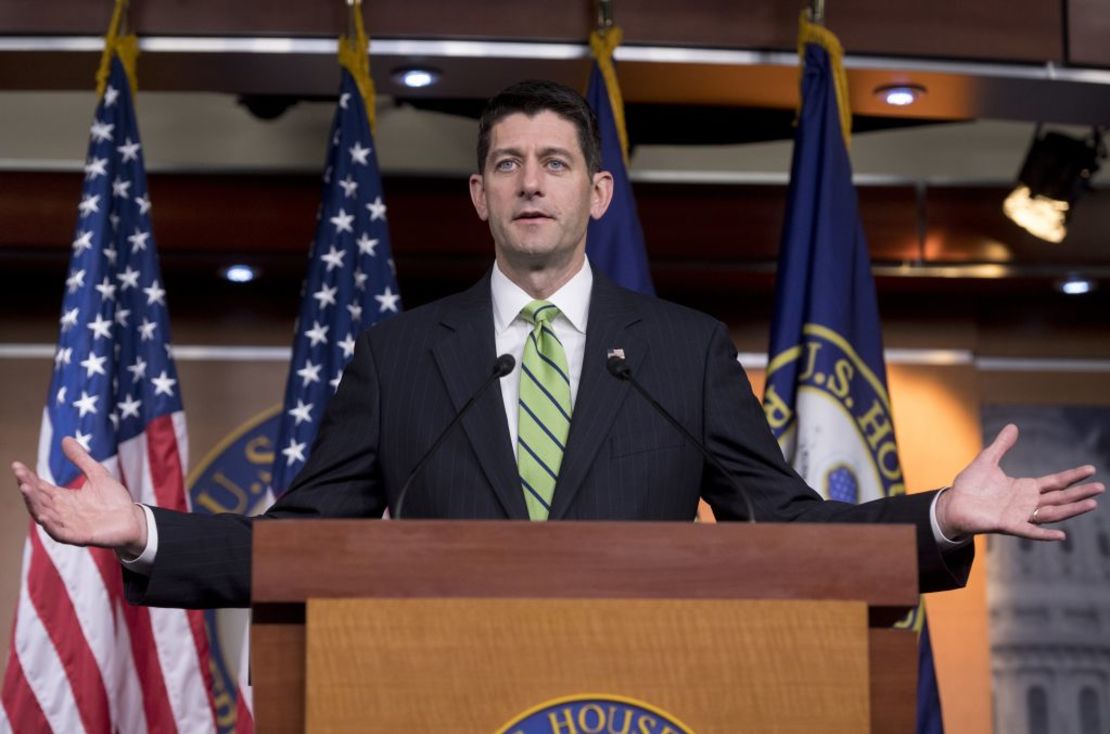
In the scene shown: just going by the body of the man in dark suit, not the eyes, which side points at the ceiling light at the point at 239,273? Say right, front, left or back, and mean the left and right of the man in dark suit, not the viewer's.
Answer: back

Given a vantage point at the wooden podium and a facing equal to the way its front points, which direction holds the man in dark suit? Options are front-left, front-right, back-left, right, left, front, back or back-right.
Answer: back

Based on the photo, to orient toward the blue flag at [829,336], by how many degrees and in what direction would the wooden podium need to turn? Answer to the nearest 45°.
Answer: approximately 180°

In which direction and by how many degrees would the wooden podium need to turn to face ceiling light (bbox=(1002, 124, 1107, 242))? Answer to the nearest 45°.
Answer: approximately 135° to its left

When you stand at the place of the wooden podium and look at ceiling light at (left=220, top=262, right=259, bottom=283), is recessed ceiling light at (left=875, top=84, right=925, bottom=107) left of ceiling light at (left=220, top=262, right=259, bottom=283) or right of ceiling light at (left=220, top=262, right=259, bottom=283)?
right

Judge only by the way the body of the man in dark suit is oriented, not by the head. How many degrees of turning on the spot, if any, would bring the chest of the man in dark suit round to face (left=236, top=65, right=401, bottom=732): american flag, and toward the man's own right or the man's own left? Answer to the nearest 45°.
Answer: approximately 180°

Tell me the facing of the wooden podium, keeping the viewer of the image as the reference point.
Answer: facing the viewer

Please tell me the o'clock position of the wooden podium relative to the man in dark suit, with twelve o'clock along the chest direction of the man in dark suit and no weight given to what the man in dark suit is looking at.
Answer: The wooden podium is roughly at 12 o'clock from the man in dark suit.

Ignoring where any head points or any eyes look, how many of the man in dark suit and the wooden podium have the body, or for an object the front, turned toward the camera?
2

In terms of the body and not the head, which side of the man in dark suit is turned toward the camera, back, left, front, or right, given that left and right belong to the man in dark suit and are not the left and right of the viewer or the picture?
front

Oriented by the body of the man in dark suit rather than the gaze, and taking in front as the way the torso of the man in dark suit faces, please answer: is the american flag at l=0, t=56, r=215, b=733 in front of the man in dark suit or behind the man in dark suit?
behind

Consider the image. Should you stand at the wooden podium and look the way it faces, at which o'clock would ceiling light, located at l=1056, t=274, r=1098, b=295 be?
The ceiling light is roughly at 7 o'clock from the wooden podium.
